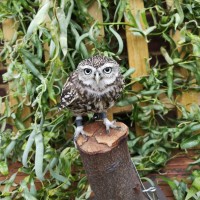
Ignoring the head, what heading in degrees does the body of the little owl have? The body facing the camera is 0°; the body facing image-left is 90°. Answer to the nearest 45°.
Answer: approximately 315°
